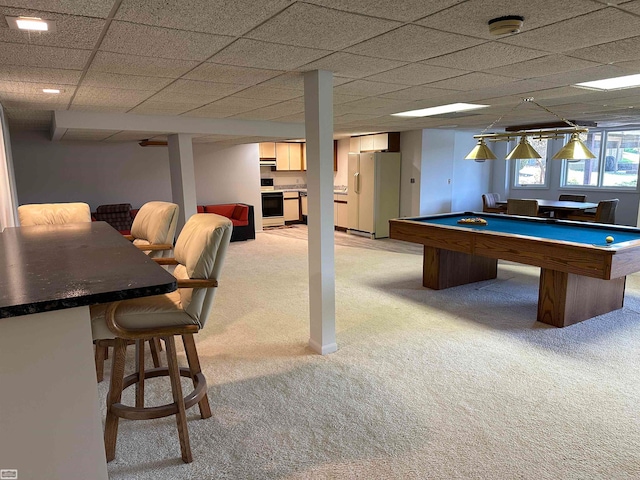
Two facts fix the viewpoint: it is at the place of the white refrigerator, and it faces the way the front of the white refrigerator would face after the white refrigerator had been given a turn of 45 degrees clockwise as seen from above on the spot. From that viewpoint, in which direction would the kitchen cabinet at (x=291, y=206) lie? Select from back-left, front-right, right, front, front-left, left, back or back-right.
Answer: front-right

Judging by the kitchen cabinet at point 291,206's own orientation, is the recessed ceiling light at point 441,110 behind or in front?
in front

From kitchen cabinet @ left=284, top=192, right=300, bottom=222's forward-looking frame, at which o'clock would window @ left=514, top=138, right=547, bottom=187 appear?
The window is roughly at 9 o'clock from the kitchen cabinet.

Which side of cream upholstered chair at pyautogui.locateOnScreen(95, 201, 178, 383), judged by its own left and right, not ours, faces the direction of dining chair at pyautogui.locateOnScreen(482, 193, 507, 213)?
back

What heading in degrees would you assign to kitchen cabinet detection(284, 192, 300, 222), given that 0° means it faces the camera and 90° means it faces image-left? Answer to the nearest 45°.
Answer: approximately 0°

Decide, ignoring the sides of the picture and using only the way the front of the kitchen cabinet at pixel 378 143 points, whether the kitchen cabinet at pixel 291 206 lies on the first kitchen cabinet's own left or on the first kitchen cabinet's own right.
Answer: on the first kitchen cabinet's own right

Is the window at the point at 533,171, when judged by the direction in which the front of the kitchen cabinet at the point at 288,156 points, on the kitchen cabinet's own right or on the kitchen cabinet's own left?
on the kitchen cabinet's own left

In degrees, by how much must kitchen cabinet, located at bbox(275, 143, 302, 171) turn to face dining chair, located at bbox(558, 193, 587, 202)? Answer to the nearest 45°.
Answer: approximately 45° to its left

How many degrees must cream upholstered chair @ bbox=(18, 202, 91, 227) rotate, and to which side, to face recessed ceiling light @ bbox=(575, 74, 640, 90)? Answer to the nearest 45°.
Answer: approximately 45° to its left

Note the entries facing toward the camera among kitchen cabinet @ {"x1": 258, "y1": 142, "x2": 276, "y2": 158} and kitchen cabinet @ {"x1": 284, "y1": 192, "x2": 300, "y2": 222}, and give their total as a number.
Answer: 2

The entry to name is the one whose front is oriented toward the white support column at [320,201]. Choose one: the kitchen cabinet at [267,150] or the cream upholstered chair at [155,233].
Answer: the kitchen cabinet

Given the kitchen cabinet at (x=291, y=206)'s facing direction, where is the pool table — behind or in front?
in front
